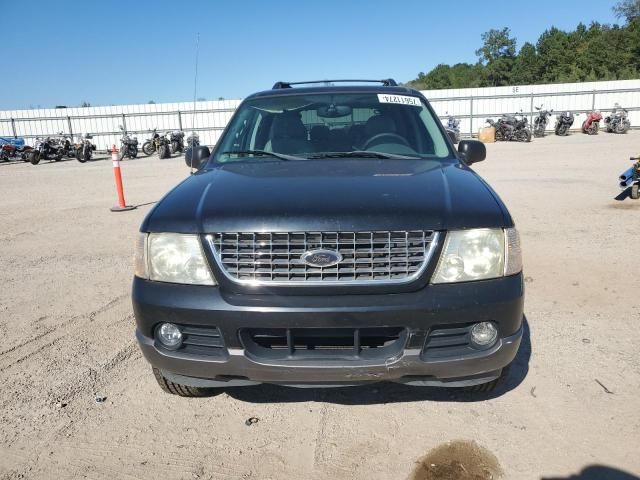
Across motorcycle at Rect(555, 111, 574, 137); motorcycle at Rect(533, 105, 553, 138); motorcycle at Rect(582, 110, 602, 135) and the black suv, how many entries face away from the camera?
0

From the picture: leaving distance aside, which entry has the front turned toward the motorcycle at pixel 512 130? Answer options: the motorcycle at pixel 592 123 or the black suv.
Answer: the motorcycle at pixel 592 123

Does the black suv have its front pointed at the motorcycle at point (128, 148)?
no

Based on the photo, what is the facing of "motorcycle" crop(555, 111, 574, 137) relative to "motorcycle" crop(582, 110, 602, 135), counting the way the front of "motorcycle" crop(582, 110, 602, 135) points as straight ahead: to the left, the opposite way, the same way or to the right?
the same way

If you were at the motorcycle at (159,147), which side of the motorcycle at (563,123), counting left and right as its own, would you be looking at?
right

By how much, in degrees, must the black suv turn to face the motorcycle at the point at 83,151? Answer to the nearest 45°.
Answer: approximately 135° to its right

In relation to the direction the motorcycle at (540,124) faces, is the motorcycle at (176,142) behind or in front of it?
in front

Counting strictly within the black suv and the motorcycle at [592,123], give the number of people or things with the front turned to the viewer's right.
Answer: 0

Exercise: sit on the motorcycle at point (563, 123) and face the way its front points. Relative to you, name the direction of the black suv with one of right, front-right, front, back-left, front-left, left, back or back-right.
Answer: front-left

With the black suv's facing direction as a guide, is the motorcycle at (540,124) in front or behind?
behind

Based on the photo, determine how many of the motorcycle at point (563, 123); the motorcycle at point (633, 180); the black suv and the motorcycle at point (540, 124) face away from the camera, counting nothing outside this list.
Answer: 0

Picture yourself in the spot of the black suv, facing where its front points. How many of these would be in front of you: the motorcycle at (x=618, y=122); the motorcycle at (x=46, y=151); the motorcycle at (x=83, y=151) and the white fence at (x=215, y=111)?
0

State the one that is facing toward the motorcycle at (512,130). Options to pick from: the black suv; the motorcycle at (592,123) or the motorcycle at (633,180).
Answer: the motorcycle at (592,123)

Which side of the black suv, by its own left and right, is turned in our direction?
front

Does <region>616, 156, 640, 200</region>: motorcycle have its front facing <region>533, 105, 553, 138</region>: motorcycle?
no

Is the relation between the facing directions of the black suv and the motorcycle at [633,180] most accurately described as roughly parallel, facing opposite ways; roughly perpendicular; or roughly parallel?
roughly perpendicular

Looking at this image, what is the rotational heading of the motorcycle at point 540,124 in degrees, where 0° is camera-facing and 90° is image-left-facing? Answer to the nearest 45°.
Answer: approximately 45°
